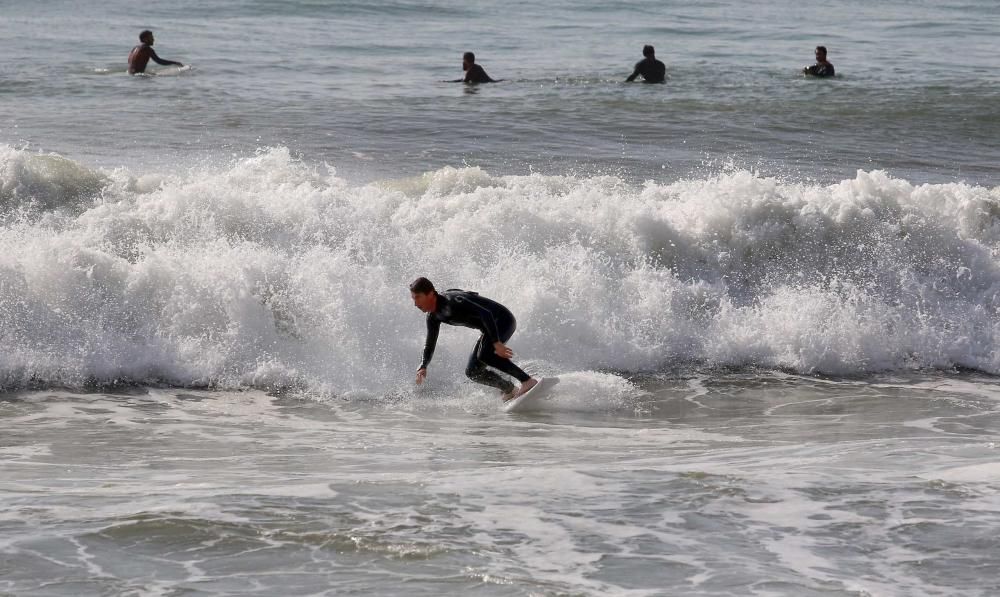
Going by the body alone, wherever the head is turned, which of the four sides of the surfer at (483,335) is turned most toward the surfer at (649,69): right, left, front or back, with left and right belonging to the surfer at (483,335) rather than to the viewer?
right

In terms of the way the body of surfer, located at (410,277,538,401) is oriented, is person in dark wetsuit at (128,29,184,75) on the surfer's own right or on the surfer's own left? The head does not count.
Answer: on the surfer's own right

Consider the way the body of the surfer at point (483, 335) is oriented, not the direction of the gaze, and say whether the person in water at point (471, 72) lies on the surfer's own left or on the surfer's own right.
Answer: on the surfer's own right

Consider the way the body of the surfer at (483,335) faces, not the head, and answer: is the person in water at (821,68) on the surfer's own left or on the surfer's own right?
on the surfer's own right

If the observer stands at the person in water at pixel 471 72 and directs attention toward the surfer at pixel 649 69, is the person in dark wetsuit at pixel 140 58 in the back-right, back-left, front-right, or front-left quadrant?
back-left

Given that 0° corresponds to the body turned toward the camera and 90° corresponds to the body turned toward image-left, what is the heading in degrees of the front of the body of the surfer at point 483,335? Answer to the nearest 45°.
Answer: approximately 90°
